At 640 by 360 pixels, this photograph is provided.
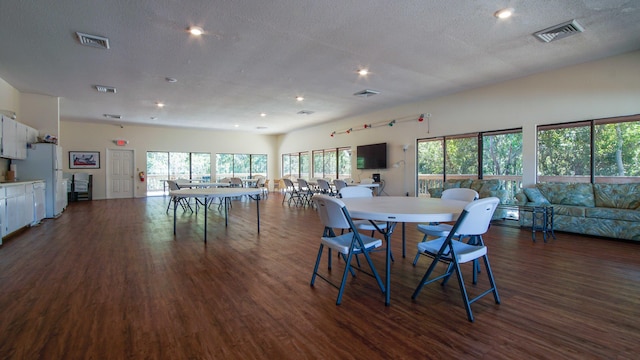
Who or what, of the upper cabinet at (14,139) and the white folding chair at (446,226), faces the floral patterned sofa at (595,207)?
the upper cabinet

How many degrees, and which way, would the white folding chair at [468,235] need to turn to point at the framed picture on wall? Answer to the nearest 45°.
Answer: approximately 45° to its left

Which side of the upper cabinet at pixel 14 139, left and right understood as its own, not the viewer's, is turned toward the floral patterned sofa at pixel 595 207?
front

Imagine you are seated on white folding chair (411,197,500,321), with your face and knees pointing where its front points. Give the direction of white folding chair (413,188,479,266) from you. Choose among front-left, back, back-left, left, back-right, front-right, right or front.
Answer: front-right

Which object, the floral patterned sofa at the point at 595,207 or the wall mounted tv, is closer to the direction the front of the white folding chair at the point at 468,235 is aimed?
the wall mounted tv

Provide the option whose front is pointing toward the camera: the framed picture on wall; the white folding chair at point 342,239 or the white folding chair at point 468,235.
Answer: the framed picture on wall

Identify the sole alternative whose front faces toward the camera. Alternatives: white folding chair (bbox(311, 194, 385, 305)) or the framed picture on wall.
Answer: the framed picture on wall

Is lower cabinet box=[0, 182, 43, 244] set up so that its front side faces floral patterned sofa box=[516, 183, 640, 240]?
yes

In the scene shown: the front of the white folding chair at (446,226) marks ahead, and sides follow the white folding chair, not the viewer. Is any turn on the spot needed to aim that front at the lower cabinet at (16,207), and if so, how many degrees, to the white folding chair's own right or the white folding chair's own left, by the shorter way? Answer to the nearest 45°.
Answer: approximately 45° to the white folding chair's own right

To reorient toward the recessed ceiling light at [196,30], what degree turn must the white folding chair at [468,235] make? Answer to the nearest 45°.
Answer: approximately 45° to its left

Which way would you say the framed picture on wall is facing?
toward the camera

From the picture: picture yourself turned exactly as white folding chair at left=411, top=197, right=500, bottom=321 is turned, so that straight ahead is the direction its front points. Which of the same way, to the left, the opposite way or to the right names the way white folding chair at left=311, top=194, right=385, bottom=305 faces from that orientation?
to the right

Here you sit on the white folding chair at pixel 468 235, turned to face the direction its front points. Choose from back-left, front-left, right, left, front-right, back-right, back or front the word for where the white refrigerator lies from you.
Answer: front-left

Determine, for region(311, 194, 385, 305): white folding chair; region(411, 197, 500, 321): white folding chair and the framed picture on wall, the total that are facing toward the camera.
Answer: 1

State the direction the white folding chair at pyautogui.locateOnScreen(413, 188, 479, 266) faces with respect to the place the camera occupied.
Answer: facing the viewer and to the left of the viewer

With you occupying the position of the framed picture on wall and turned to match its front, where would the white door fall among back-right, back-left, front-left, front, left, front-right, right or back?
left

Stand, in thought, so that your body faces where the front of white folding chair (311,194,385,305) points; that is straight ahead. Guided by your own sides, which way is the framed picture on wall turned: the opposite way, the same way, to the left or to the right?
to the right
